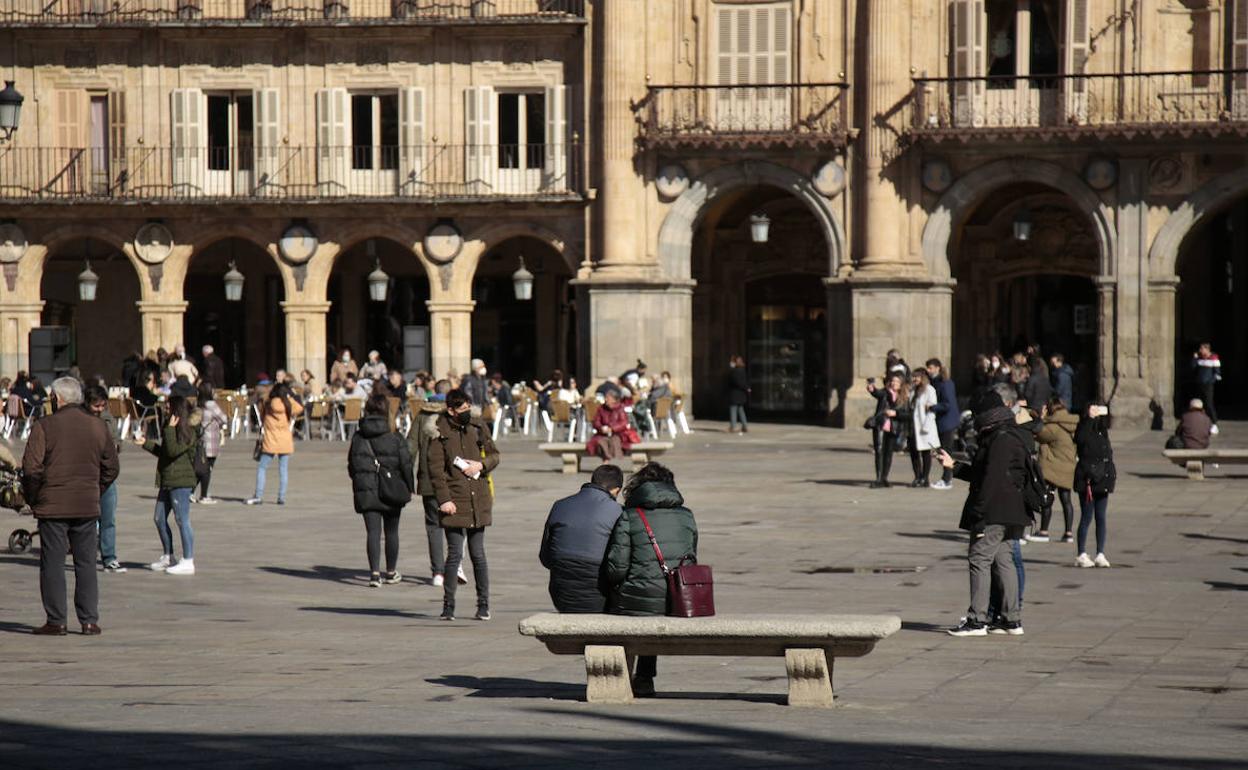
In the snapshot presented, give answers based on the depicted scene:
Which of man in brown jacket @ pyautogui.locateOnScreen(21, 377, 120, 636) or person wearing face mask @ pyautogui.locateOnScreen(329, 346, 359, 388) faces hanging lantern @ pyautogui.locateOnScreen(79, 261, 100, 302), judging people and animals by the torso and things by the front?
the man in brown jacket

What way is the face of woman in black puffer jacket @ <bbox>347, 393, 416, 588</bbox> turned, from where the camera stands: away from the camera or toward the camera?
away from the camera

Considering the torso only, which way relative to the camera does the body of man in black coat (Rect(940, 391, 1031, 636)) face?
to the viewer's left

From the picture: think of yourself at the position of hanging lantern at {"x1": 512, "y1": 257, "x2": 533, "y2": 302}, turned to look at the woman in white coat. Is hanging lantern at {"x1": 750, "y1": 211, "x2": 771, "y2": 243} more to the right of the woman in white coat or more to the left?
left

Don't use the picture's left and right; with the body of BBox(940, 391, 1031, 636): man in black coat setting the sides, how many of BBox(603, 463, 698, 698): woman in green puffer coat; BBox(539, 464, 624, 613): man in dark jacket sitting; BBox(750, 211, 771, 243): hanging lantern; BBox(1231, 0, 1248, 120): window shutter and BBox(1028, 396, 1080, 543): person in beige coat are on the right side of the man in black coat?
3

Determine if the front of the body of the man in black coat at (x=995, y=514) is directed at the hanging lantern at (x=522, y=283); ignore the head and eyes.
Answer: no

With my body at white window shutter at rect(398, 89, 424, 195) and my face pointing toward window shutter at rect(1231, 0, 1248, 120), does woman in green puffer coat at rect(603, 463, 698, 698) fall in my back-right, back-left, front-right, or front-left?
front-right

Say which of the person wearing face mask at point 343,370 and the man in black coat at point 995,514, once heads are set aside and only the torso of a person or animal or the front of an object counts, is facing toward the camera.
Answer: the person wearing face mask

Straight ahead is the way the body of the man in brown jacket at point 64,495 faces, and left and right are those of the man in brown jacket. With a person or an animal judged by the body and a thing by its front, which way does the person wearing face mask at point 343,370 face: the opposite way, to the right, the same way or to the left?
the opposite way

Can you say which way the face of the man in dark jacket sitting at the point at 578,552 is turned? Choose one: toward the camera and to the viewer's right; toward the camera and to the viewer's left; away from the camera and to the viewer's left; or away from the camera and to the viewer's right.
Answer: away from the camera and to the viewer's right

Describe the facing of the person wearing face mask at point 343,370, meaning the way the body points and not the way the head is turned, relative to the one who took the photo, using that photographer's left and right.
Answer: facing the viewer

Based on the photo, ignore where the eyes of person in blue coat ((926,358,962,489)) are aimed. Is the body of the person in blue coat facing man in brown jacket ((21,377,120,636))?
no
